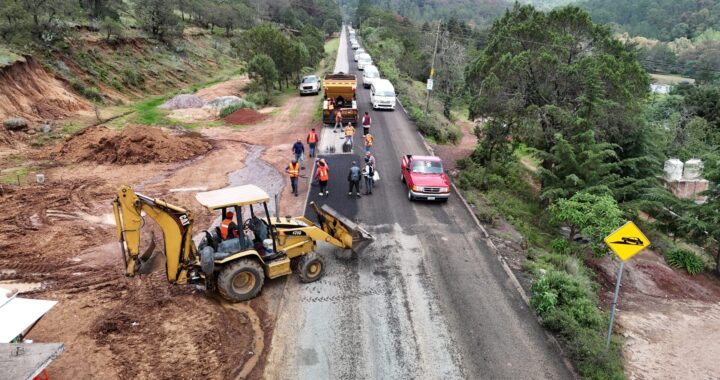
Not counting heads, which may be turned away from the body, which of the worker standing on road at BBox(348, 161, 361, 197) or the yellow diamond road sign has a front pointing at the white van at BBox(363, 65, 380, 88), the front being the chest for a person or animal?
the worker standing on road

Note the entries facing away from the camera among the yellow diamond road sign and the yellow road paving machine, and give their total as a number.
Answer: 1

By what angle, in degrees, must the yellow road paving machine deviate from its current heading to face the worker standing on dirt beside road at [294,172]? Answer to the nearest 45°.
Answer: approximately 180°

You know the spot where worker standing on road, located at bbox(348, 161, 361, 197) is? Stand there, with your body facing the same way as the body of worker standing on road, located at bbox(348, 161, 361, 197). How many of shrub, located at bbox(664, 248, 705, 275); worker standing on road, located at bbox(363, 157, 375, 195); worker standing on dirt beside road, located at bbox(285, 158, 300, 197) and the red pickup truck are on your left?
1

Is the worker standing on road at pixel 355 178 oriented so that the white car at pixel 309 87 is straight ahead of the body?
yes

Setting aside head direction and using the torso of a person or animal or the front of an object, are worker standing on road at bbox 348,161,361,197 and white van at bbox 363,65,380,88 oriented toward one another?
yes

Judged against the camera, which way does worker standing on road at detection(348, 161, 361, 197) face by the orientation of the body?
away from the camera

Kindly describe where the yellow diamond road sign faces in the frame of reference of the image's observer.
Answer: facing the viewer

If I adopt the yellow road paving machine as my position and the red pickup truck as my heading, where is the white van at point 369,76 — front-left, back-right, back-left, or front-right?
back-left

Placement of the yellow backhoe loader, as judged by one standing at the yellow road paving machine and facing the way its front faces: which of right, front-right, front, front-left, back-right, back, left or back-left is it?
back

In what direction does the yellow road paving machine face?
away from the camera

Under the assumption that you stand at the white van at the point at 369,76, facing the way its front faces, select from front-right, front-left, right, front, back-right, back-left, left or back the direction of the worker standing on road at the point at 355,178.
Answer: front

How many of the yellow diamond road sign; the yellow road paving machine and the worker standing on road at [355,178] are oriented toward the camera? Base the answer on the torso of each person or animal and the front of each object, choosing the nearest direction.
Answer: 1

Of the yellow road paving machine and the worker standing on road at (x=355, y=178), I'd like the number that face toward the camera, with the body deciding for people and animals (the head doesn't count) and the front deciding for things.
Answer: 0

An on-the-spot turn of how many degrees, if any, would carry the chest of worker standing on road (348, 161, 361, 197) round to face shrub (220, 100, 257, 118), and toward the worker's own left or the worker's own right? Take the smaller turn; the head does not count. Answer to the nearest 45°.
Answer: approximately 45° to the worker's own left

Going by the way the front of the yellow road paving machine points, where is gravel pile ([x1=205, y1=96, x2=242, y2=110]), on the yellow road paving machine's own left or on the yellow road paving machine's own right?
on the yellow road paving machine's own left

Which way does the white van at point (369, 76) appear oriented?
toward the camera

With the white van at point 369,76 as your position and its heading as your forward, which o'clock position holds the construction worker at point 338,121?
The construction worker is roughly at 12 o'clock from the white van.

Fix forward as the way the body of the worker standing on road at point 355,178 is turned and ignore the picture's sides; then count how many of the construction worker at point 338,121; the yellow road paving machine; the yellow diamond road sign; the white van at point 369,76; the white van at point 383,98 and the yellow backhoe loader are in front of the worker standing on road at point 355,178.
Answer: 4
